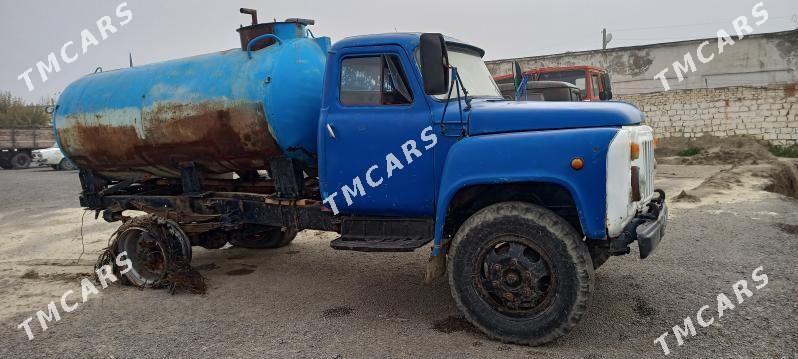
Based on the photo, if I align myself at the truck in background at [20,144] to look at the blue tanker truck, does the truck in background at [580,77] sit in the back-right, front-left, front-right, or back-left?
front-left

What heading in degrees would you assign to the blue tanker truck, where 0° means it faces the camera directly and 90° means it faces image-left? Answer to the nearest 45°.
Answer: approximately 315°

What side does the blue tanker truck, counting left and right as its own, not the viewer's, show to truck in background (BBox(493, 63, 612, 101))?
left

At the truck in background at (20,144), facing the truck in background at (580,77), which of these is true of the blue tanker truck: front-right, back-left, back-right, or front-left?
front-right

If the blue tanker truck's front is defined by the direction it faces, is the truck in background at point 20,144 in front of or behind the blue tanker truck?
behind
